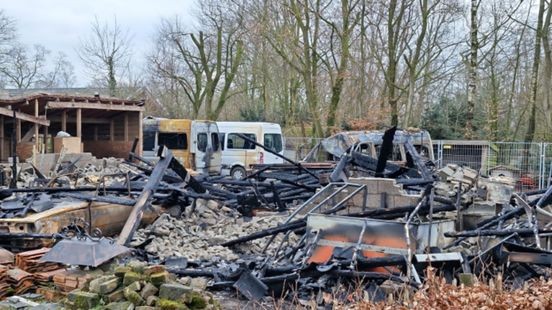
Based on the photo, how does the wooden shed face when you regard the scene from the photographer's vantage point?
facing the viewer

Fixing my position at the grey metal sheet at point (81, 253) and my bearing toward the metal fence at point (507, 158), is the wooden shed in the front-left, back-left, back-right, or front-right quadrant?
front-left

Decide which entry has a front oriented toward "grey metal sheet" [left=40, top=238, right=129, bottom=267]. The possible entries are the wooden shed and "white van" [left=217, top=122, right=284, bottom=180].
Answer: the wooden shed

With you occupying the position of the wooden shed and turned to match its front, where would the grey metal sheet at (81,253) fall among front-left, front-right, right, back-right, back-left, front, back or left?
front

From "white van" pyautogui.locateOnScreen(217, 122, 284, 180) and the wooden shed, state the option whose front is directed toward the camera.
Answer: the wooden shed

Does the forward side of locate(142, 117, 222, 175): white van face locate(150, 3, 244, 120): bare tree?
no

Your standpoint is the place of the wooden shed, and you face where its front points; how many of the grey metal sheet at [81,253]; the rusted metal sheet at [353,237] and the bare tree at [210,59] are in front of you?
2

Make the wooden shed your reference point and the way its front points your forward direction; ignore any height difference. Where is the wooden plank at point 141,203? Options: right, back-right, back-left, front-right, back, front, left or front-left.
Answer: front

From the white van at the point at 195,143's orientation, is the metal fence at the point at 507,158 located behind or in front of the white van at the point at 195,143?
behind

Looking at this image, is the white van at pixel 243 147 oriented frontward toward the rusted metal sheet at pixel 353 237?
no

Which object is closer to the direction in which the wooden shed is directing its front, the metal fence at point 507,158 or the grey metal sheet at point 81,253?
the grey metal sheet

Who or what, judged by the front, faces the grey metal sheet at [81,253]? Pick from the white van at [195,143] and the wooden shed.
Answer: the wooden shed
